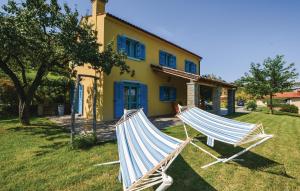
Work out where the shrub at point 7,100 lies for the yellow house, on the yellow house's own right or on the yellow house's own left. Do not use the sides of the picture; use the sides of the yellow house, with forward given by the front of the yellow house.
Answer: on the yellow house's own right

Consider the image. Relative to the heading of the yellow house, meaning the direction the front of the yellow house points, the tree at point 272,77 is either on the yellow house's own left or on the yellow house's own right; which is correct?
on the yellow house's own left

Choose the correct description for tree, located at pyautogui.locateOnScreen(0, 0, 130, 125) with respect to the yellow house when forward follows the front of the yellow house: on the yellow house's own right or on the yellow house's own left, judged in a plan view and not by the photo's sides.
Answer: on the yellow house's own right

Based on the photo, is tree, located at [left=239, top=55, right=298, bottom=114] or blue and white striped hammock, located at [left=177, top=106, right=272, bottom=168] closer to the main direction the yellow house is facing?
the blue and white striped hammock
